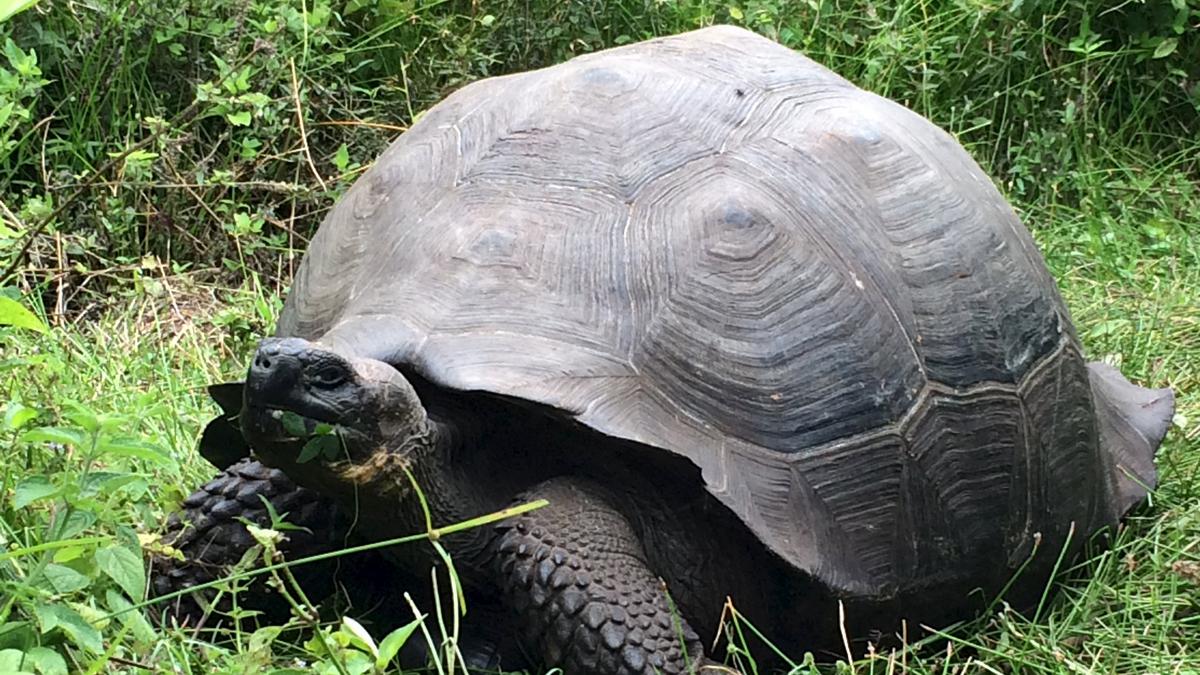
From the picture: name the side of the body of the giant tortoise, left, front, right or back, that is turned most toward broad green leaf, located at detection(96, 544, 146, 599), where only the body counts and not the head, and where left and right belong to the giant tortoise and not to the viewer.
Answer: front

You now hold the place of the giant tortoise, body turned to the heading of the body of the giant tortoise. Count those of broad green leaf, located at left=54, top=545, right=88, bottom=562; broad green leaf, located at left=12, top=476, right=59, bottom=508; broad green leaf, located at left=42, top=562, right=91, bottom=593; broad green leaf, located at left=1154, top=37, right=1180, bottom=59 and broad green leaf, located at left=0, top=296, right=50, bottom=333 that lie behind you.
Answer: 1

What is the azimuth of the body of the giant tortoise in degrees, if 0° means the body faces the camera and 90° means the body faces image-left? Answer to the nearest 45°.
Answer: approximately 45°

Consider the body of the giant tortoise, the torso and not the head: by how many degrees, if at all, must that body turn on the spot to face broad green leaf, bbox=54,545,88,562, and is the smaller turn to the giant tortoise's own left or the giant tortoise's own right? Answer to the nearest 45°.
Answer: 0° — it already faces it

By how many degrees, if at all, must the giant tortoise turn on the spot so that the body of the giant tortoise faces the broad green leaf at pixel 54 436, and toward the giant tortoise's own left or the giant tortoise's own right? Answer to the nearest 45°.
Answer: approximately 45° to the giant tortoise's own right

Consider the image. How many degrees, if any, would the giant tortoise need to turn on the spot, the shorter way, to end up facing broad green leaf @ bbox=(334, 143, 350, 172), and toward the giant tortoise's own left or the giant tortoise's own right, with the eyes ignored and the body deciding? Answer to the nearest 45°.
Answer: approximately 90° to the giant tortoise's own right

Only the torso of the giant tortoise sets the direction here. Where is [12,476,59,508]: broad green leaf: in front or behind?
in front

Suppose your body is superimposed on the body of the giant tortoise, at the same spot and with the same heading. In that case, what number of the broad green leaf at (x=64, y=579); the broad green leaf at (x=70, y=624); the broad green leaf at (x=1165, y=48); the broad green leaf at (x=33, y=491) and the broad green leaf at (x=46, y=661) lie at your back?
1
